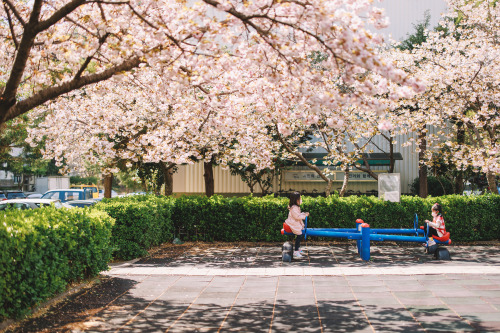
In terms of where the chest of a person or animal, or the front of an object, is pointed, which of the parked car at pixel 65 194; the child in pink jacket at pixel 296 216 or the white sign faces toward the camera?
the white sign

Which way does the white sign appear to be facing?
toward the camera

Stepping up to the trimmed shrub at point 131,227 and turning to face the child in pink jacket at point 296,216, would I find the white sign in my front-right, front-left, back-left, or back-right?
front-left

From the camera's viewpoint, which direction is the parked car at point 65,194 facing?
to the viewer's left

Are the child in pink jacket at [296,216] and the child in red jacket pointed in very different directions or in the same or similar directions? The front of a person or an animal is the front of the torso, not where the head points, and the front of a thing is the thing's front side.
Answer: very different directions

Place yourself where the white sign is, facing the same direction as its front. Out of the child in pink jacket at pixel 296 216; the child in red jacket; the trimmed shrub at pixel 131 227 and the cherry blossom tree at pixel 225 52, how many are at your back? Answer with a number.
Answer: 0

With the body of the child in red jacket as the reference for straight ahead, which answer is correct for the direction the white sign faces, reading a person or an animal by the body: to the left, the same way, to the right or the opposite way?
to the left

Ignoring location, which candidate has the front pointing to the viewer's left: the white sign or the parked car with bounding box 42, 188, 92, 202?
the parked car

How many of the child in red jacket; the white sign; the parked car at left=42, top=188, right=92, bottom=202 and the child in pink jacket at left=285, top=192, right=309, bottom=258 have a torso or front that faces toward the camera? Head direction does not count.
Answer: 1

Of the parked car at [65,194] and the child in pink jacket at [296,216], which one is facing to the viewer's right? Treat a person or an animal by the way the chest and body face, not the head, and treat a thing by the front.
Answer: the child in pink jacket

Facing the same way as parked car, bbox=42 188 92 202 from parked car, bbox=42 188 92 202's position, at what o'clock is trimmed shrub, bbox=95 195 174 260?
The trimmed shrub is roughly at 9 o'clock from the parked car.

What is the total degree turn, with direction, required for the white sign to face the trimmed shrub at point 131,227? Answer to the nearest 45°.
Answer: approximately 45° to its right

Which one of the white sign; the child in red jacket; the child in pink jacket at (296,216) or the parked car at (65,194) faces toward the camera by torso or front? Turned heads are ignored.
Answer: the white sign

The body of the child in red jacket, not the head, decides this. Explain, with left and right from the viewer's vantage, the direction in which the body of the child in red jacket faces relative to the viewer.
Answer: facing to the left of the viewer

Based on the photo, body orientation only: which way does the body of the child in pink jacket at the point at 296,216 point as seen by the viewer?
to the viewer's right
